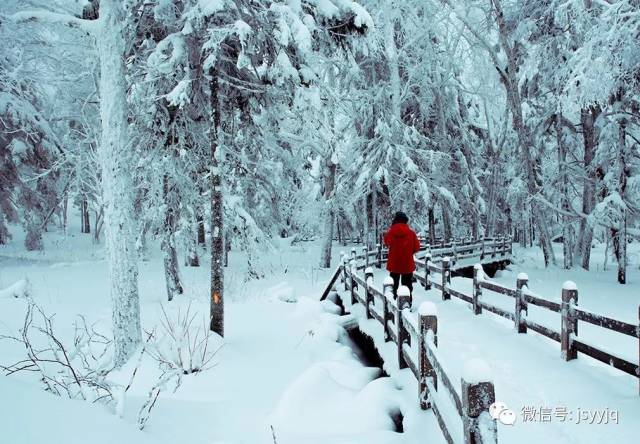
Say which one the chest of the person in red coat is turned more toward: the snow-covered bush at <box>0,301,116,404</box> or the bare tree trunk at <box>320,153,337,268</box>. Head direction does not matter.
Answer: the bare tree trunk

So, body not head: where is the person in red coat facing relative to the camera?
away from the camera

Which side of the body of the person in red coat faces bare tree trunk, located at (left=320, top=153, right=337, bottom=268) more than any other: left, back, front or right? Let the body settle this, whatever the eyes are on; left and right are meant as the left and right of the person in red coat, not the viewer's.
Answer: front

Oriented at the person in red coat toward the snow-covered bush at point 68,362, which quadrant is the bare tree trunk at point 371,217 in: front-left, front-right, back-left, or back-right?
back-right

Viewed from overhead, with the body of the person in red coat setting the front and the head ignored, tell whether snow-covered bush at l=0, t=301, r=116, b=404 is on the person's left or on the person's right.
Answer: on the person's left

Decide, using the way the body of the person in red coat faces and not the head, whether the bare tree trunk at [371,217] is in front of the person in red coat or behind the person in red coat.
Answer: in front
